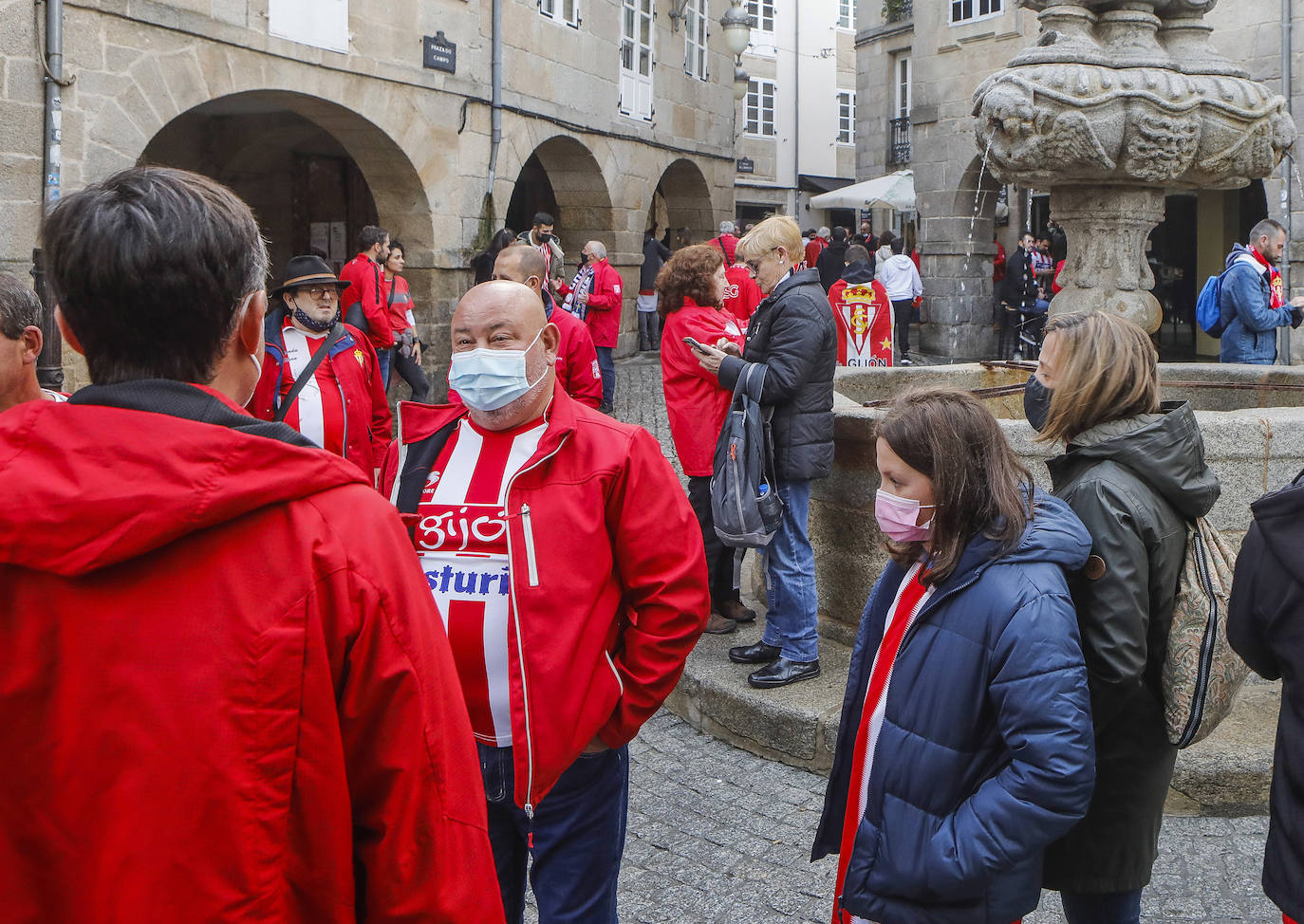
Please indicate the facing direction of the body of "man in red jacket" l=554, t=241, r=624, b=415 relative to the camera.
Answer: to the viewer's left

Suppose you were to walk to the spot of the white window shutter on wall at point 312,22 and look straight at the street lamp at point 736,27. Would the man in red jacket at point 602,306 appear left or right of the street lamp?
right

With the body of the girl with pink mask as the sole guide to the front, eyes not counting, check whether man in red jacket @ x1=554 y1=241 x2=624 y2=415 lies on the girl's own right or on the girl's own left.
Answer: on the girl's own right

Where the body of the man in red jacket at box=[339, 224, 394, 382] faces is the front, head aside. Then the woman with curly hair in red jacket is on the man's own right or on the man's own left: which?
on the man's own right

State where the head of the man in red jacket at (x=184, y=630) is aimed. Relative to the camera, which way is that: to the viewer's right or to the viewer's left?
to the viewer's right

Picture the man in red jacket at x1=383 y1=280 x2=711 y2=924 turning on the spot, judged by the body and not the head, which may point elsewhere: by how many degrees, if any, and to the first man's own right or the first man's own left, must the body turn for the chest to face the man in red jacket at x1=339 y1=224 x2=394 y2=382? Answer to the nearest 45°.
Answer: approximately 135° to the first man's own right

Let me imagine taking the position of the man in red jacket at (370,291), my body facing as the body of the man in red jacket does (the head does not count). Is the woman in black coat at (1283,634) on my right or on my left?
on my right

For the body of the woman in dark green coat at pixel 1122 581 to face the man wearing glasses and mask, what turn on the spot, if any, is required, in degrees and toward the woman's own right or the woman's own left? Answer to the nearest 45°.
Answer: approximately 45° to the woman's own right

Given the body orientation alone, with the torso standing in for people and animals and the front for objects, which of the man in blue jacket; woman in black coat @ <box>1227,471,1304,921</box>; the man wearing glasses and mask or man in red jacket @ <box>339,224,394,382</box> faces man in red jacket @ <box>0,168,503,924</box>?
the man wearing glasses and mask

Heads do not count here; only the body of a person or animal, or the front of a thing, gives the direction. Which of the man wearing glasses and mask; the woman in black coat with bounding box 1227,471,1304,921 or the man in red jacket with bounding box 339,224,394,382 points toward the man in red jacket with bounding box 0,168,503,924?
the man wearing glasses and mask

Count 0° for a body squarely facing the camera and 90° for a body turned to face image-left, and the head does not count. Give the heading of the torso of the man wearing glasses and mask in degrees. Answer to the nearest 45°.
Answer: approximately 0°
